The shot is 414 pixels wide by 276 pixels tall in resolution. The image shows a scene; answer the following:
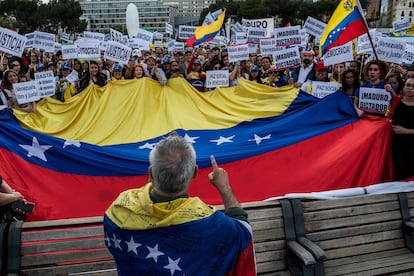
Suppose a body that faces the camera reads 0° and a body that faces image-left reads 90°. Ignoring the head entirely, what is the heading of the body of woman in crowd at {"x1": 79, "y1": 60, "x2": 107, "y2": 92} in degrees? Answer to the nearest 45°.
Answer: approximately 0°

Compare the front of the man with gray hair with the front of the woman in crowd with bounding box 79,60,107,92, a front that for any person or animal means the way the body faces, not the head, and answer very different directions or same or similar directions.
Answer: very different directions

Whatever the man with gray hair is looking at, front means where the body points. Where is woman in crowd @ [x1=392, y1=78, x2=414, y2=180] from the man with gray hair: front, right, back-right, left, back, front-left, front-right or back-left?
front-right

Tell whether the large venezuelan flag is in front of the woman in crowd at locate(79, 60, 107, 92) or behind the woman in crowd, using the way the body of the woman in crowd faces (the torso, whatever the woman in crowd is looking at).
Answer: in front

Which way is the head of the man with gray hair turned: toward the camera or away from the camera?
away from the camera

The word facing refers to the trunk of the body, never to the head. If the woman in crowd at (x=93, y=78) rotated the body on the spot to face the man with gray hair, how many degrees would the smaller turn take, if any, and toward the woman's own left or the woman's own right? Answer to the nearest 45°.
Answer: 0° — they already face them

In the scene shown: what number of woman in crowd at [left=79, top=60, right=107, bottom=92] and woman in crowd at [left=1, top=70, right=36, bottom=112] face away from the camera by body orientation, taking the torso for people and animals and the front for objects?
0

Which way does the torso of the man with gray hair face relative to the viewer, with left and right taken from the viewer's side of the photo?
facing away from the viewer

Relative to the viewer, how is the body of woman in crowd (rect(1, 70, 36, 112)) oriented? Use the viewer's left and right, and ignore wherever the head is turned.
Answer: facing the viewer and to the right of the viewer

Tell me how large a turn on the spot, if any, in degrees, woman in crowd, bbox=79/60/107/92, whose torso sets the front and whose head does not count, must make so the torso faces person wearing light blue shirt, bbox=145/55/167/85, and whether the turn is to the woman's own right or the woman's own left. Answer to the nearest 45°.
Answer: approximately 90° to the woman's own left
